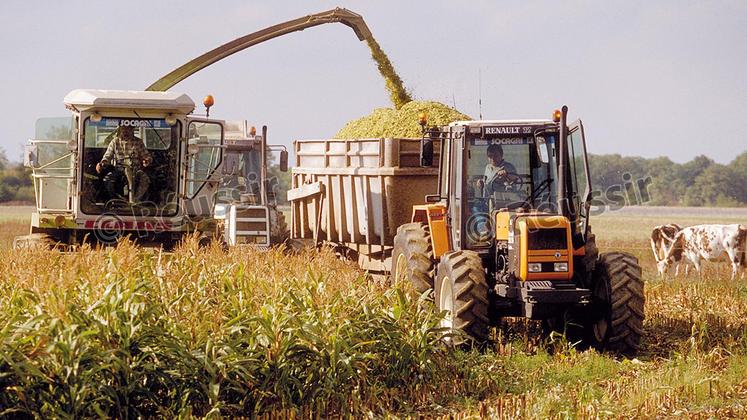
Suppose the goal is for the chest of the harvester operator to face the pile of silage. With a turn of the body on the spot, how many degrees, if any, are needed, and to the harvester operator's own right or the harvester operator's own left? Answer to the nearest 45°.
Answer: approximately 90° to the harvester operator's own left

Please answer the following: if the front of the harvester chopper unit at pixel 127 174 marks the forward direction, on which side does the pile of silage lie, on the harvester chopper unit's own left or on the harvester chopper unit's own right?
on the harvester chopper unit's own left

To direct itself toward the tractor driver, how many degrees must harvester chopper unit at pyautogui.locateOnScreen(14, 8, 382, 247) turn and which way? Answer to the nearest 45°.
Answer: approximately 45° to its left

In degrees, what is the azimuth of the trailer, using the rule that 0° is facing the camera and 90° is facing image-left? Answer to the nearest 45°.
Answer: approximately 315°

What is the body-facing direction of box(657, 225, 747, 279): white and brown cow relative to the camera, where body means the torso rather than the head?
to the viewer's left

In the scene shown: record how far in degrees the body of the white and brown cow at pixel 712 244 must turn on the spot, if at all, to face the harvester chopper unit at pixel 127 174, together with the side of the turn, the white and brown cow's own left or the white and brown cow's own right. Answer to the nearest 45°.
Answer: approximately 45° to the white and brown cow's own left

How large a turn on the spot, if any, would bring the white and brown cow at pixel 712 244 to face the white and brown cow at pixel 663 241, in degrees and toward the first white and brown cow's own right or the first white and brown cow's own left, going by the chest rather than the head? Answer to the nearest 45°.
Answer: approximately 45° to the first white and brown cow's own right

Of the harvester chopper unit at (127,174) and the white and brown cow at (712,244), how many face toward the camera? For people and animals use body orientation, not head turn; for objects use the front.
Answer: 1

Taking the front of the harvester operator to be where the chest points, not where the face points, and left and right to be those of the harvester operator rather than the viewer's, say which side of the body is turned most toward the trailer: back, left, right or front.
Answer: left

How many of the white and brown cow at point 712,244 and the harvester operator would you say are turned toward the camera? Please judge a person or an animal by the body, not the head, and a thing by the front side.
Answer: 1
